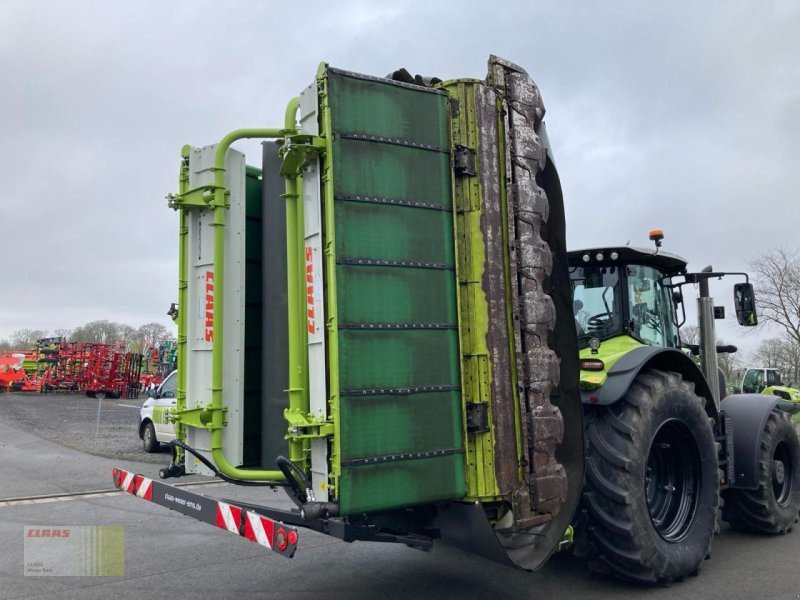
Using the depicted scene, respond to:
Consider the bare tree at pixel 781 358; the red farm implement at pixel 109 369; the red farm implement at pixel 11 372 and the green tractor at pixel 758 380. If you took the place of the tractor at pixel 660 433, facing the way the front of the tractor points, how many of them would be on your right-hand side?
0

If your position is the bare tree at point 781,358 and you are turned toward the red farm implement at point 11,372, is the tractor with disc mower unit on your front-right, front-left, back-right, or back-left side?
front-left

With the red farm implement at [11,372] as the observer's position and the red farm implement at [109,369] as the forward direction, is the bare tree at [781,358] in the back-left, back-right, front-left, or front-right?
front-left

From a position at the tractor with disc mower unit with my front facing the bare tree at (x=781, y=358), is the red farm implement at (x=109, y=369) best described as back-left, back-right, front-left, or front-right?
front-left

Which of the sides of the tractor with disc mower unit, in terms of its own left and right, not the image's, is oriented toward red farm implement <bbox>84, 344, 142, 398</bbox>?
left

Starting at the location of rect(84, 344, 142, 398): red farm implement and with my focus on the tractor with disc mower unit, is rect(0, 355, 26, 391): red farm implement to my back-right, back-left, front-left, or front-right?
back-right

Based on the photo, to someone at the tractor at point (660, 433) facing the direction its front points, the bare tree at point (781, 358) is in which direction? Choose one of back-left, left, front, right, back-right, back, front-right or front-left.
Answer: front-left

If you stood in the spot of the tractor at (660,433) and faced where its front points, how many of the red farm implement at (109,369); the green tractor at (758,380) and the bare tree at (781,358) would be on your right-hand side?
0

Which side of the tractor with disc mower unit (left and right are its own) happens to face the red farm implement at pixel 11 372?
left

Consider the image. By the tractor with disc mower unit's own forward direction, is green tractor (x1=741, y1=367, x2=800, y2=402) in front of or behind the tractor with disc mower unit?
in front

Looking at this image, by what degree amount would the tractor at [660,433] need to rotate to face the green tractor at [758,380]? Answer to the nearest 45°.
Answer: approximately 45° to its left

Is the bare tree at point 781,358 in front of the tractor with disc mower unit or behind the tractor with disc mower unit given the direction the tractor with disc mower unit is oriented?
in front

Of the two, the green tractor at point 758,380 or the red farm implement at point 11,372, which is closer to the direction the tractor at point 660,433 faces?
the green tractor

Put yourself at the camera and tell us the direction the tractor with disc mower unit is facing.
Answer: facing away from the viewer and to the right of the viewer

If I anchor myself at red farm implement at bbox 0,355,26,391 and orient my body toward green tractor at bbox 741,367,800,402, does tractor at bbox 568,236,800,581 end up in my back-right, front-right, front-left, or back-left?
front-right
